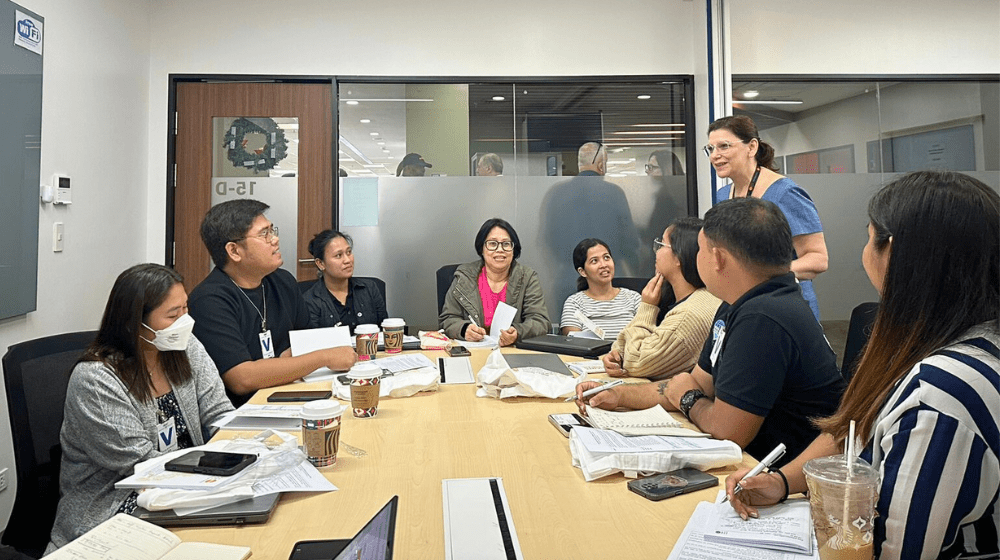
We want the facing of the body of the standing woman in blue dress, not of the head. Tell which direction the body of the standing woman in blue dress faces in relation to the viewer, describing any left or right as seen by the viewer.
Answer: facing the viewer and to the left of the viewer

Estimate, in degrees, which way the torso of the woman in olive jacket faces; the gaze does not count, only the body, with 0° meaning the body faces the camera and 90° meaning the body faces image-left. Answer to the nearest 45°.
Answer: approximately 0°

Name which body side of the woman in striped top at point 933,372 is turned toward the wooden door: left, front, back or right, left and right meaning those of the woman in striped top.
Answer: front

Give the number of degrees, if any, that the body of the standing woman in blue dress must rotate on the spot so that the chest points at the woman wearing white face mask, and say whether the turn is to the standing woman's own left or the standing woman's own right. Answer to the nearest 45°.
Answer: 0° — they already face them

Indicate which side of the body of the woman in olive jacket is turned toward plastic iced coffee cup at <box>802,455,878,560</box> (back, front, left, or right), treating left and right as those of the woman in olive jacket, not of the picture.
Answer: front

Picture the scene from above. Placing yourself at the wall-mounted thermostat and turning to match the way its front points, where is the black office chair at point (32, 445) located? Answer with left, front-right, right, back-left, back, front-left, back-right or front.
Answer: front-right

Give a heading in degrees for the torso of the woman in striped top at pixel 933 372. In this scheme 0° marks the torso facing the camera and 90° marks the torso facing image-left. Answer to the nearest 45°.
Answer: approximately 135°

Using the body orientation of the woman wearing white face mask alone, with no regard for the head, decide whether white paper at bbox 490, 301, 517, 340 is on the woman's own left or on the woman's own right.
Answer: on the woman's own left

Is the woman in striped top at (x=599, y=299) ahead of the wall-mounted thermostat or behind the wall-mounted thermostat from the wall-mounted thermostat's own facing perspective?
ahead

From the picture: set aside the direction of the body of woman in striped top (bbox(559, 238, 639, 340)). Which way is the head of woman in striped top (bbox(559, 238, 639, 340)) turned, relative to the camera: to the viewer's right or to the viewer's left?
to the viewer's right

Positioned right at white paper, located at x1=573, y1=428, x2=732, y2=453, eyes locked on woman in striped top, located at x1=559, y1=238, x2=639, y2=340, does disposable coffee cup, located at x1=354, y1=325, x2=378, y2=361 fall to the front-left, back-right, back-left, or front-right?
front-left
